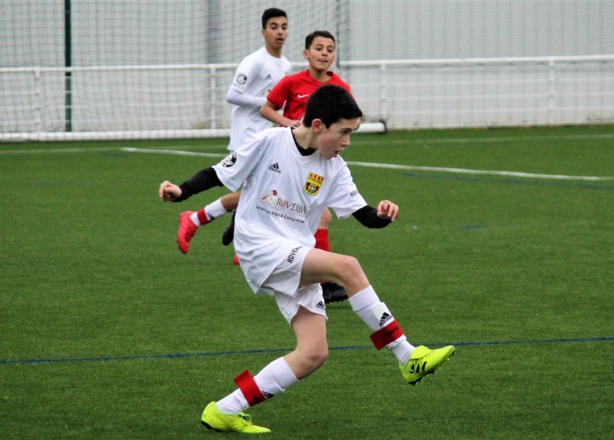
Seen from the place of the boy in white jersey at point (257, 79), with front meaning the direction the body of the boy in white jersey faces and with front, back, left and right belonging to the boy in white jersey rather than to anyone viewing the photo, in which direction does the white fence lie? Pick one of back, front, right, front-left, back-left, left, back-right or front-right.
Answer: back-left

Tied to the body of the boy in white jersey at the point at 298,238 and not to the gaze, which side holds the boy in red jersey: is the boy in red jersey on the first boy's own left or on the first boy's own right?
on the first boy's own left

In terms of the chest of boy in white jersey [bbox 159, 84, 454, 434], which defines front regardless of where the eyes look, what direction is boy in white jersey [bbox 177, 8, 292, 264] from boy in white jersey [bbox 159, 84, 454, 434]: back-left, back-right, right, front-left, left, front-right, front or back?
back-left

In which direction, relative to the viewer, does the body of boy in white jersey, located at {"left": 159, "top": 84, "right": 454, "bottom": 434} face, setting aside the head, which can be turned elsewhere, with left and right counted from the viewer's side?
facing the viewer and to the right of the viewer

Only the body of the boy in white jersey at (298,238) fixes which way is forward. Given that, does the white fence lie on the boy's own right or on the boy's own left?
on the boy's own left

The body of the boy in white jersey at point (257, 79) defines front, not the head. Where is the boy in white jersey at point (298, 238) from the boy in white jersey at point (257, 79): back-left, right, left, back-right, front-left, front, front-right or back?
front-right

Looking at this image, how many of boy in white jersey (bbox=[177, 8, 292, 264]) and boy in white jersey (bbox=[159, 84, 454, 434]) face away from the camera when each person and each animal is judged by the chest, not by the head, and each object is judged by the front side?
0

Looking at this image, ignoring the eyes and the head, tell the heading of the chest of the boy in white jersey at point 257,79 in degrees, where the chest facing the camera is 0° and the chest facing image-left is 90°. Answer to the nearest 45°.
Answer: approximately 315°
